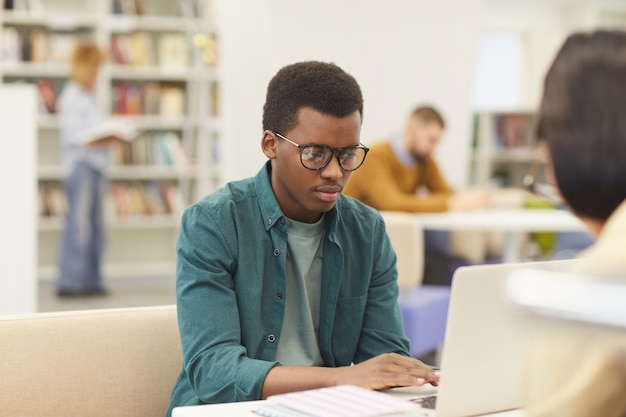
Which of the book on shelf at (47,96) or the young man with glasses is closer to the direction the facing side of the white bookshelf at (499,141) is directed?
the young man with glasses

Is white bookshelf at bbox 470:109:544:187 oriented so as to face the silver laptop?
yes

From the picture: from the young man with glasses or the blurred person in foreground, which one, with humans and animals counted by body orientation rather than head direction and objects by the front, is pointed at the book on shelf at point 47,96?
the blurred person in foreground

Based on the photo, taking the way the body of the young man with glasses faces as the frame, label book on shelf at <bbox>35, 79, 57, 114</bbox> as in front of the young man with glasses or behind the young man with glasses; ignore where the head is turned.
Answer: behind

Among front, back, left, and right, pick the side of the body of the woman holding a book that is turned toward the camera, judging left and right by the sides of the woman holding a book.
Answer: right

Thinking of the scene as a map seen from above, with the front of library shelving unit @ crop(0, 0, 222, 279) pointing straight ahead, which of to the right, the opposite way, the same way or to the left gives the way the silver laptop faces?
the opposite way

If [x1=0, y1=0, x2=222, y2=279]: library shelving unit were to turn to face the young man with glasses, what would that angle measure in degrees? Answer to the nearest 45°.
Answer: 0° — it already faces them

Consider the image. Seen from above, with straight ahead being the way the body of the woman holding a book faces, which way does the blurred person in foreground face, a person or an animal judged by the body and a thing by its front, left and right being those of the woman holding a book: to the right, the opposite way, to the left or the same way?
to the left

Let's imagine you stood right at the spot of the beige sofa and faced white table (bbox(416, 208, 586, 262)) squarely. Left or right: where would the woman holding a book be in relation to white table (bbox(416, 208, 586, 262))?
left

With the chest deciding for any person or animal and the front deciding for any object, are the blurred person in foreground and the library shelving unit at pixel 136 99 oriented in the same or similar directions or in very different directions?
very different directions
